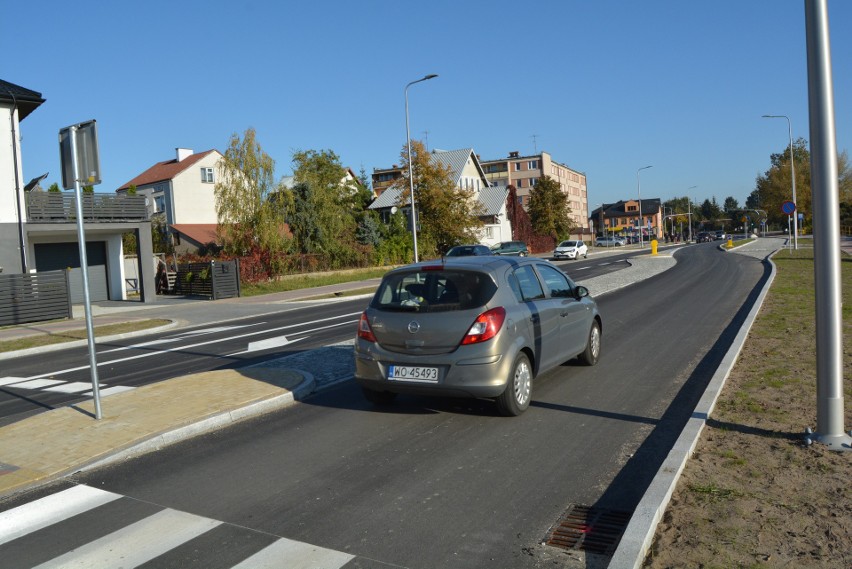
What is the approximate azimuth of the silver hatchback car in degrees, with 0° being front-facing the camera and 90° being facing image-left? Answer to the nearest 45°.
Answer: approximately 225°

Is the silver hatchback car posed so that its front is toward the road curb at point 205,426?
no

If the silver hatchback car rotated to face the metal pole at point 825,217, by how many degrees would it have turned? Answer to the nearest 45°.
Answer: approximately 90° to its right

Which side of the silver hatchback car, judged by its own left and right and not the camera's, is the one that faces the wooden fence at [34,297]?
left

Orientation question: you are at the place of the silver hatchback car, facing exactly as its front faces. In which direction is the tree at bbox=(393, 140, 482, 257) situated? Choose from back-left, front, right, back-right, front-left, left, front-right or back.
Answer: front-left

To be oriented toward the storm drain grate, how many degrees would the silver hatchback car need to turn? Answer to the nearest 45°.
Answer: approximately 135° to its right

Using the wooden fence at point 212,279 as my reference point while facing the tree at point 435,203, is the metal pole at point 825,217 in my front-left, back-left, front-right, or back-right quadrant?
back-right

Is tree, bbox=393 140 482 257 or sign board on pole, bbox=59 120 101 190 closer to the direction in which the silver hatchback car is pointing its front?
the tree

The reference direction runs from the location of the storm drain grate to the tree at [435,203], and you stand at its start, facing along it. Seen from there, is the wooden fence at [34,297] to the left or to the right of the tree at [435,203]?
left

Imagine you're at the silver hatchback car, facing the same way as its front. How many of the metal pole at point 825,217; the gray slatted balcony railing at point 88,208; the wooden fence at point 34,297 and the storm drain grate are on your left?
2

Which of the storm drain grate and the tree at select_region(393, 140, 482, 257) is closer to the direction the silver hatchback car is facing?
the tree

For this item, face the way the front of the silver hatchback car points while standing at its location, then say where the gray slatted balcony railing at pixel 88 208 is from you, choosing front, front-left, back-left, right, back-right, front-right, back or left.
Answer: left

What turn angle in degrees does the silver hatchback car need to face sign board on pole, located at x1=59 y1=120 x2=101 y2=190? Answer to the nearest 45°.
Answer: approximately 135° to its left

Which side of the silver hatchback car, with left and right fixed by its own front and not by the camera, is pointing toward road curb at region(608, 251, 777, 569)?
right

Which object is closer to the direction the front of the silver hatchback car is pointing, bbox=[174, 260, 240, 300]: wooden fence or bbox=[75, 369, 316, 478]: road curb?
the wooden fence
